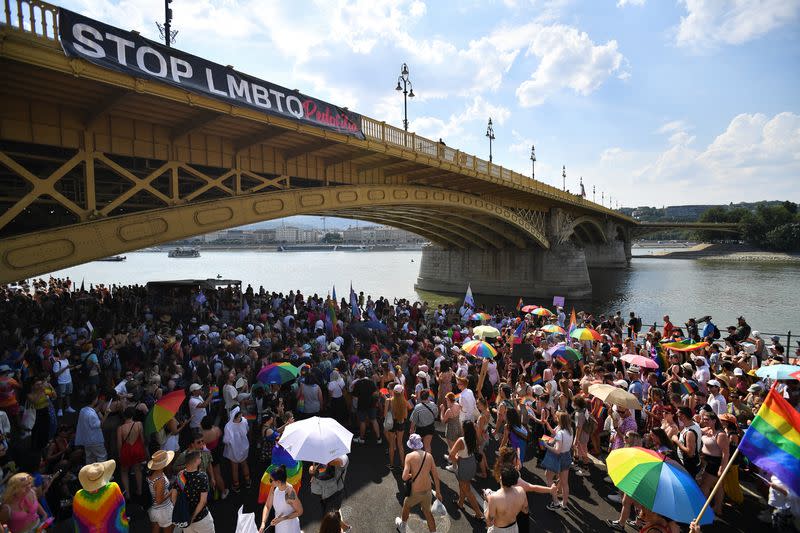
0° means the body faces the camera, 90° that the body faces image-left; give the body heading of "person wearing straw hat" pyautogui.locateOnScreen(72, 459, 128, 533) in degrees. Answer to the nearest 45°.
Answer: approximately 180°

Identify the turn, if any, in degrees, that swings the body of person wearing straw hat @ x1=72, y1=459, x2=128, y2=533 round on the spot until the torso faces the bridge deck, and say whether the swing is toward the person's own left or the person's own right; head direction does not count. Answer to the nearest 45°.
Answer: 0° — they already face it

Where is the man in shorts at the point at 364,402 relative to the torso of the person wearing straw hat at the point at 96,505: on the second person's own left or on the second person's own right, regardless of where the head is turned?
on the second person's own right

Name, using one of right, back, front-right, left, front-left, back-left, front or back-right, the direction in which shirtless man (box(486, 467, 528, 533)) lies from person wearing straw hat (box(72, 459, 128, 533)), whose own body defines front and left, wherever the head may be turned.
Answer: back-right

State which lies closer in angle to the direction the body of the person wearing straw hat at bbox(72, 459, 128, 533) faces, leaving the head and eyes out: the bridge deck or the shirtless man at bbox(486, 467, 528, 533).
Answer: the bridge deck

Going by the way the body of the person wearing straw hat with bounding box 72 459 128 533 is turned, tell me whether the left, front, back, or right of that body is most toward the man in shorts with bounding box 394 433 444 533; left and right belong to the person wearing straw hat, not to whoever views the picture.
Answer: right

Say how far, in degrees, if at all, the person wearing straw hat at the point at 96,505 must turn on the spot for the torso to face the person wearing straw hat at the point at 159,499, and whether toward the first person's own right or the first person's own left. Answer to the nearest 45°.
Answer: approximately 90° to the first person's own right

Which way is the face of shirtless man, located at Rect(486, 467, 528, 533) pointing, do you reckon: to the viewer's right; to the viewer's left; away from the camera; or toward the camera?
away from the camera
